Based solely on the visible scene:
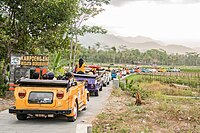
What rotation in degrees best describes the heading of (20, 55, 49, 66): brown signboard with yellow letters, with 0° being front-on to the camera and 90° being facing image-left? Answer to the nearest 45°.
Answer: approximately 0°

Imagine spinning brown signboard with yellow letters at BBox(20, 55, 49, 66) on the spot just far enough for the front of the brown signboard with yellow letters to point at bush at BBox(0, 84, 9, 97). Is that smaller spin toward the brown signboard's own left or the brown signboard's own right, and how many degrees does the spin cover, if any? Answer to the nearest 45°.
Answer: approximately 45° to the brown signboard's own right
